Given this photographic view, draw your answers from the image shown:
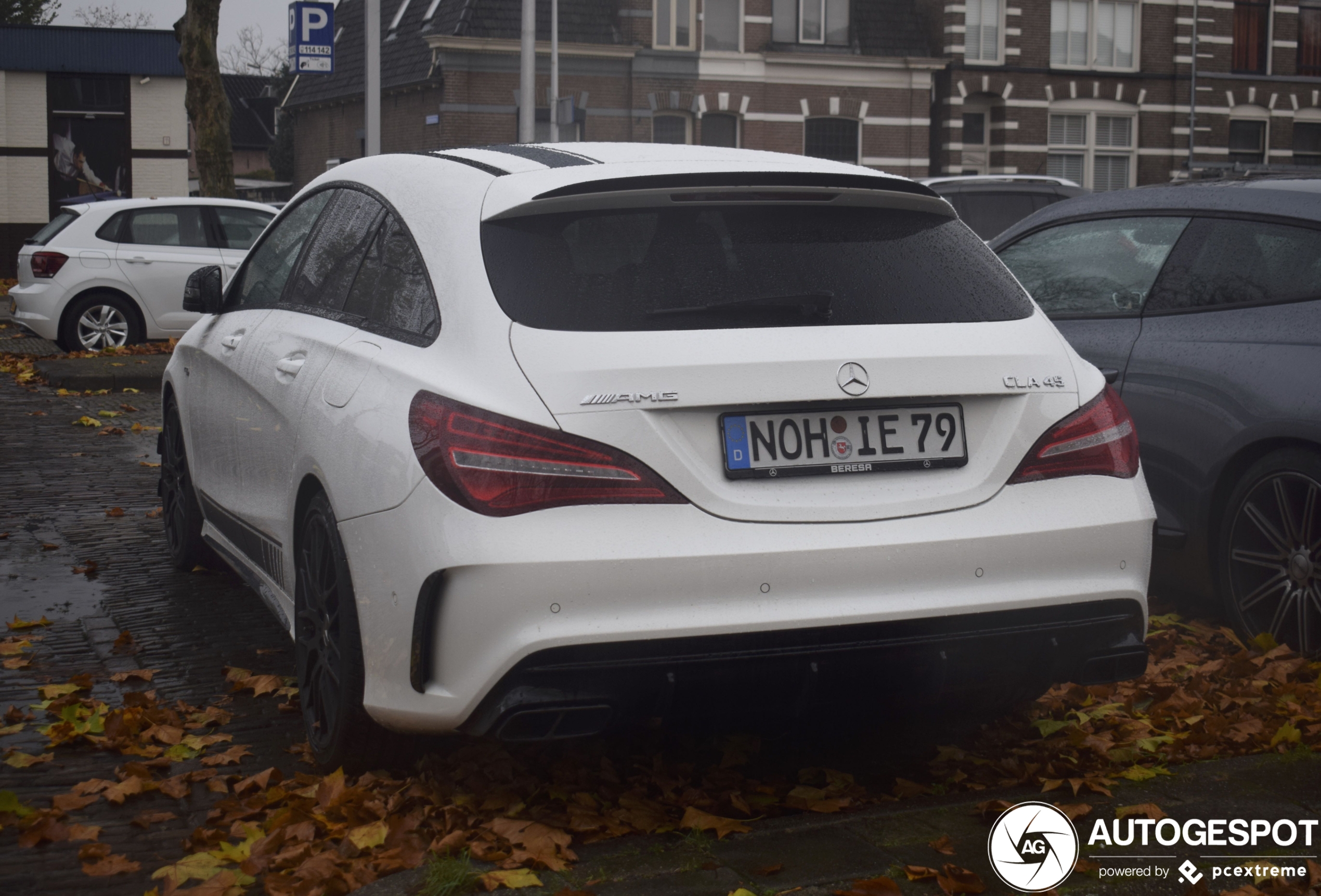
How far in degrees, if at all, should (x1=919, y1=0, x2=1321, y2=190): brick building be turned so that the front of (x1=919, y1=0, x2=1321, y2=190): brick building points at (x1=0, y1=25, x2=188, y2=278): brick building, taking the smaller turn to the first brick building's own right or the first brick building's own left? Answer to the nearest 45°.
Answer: approximately 45° to the first brick building's own right

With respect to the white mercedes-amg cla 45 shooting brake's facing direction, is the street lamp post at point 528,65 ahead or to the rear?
ahead

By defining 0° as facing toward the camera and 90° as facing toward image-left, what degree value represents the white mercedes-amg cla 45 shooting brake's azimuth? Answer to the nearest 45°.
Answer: approximately 135°

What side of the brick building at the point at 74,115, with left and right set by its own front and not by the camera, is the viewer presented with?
front

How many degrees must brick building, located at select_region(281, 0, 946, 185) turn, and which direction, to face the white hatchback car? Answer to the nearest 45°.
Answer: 0° — it already faces it

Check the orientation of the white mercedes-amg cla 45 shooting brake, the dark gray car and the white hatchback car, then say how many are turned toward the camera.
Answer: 0

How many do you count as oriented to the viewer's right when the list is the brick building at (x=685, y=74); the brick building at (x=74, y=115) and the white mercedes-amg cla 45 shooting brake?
0

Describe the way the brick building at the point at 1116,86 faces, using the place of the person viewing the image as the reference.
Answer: facing the viewer
